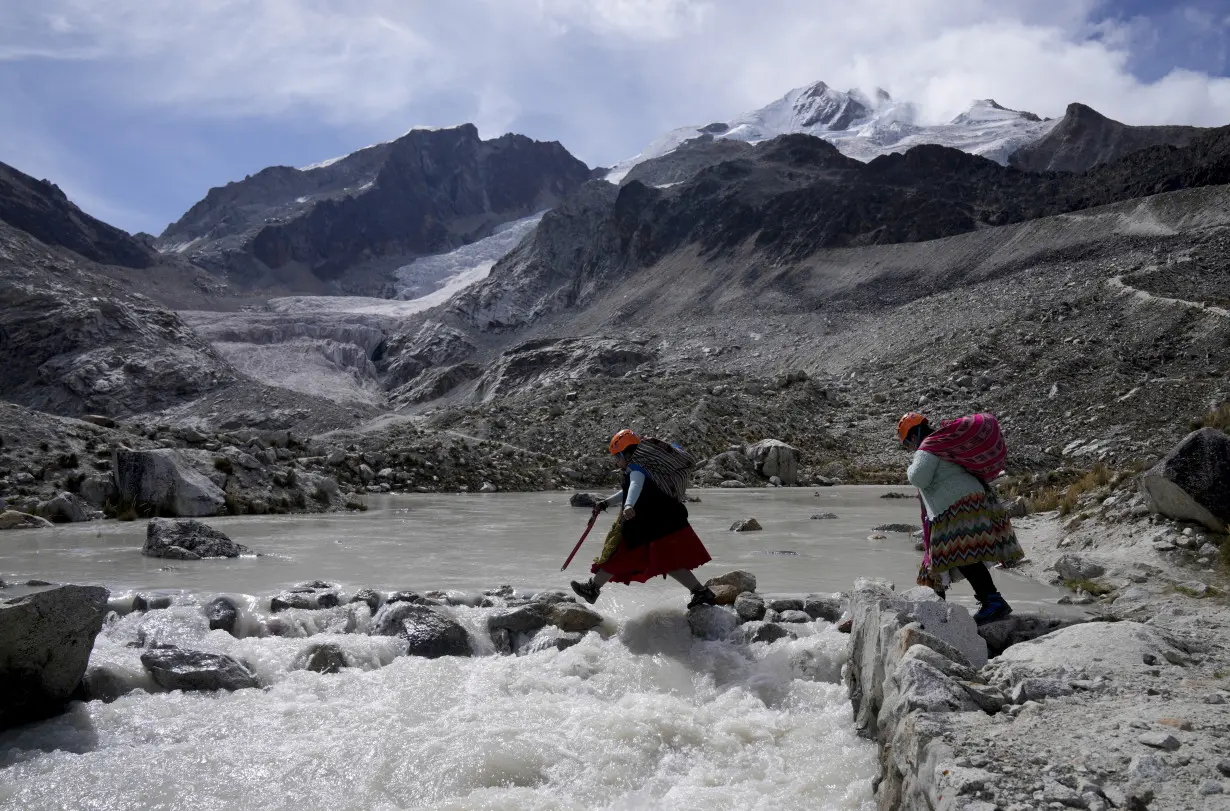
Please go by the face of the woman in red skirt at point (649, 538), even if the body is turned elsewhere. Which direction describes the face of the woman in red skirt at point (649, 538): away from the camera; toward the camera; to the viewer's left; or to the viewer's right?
to the viewer's left

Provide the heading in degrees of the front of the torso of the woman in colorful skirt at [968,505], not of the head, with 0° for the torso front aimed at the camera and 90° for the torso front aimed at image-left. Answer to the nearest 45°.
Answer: approximately 90°

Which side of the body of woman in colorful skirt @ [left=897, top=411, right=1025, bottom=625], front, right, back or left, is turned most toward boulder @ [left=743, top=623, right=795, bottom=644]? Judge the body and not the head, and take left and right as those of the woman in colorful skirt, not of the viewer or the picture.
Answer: front

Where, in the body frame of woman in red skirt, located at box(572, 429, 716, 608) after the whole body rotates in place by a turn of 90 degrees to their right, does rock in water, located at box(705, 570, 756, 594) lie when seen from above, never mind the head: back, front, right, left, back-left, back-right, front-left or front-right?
front-right

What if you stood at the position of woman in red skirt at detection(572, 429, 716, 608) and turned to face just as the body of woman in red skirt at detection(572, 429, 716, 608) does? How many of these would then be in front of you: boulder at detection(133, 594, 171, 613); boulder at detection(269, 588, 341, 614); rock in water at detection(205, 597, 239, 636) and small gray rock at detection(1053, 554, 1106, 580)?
3

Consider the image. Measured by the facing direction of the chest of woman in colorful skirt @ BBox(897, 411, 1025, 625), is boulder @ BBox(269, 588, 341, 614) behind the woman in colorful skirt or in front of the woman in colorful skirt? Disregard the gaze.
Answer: in front

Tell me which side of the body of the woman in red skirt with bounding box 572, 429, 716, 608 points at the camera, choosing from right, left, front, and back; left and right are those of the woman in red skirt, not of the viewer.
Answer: left

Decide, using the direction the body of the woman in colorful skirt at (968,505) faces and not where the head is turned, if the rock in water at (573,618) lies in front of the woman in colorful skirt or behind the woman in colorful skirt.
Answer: in front

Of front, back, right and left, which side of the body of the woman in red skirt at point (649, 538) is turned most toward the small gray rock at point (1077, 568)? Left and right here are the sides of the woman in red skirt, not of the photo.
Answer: back
